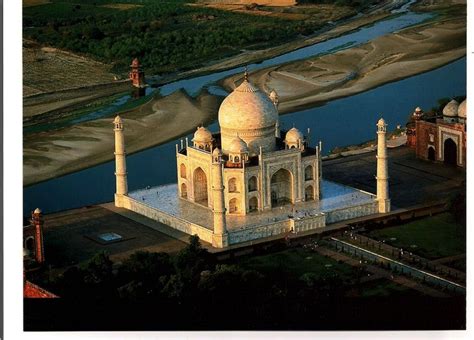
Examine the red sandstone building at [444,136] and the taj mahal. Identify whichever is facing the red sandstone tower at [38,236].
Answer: the red sandstone building

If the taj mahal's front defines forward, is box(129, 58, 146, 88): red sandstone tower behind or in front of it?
behind

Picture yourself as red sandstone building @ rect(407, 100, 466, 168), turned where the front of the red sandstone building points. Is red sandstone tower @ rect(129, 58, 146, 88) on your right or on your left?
on your right

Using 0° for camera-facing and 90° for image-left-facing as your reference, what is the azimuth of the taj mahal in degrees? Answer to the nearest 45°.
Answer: approximately 315°

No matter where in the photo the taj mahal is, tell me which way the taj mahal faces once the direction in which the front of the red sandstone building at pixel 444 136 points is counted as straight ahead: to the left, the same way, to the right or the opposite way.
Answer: to the left

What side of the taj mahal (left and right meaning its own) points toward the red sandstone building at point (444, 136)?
left

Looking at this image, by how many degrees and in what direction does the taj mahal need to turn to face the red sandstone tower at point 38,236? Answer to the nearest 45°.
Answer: approximately 90° to its right

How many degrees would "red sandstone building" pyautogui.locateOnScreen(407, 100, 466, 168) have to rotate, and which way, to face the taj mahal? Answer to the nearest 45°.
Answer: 0° — it already faces it

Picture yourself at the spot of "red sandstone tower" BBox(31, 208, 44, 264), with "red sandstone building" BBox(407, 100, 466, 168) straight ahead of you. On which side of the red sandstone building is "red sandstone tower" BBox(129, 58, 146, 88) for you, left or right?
left
